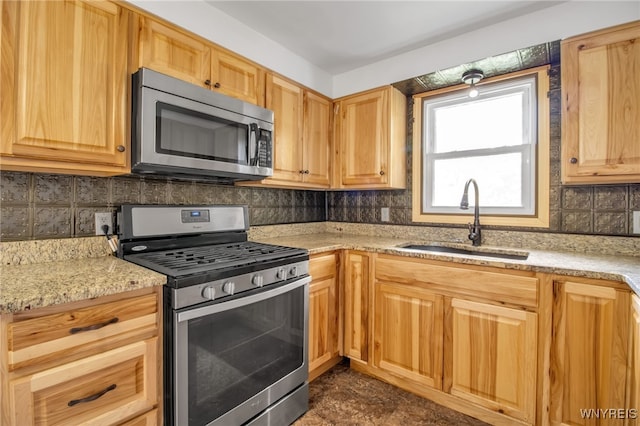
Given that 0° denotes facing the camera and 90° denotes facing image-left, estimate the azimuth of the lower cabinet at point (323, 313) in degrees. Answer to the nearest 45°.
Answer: approximately 315°

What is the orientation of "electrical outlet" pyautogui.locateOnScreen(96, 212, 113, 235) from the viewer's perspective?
toward the camera

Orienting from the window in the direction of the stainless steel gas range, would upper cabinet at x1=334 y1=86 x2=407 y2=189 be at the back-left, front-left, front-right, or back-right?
front-right

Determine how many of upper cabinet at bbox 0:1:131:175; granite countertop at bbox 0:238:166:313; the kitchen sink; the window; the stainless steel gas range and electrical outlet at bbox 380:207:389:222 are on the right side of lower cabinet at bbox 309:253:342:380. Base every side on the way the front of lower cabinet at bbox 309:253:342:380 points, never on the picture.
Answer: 3

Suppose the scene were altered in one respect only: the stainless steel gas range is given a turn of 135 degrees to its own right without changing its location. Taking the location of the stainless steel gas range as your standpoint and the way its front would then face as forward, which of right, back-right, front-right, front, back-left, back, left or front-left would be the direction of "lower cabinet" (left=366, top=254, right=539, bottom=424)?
back

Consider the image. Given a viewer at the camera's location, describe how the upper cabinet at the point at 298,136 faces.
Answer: facing the viewer and to the right of the viewer

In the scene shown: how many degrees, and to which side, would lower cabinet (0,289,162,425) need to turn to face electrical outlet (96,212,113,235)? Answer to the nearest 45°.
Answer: approximately 135° to its left

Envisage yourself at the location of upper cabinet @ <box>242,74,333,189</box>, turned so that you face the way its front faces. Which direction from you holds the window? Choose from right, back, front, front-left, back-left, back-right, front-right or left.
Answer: front-left
